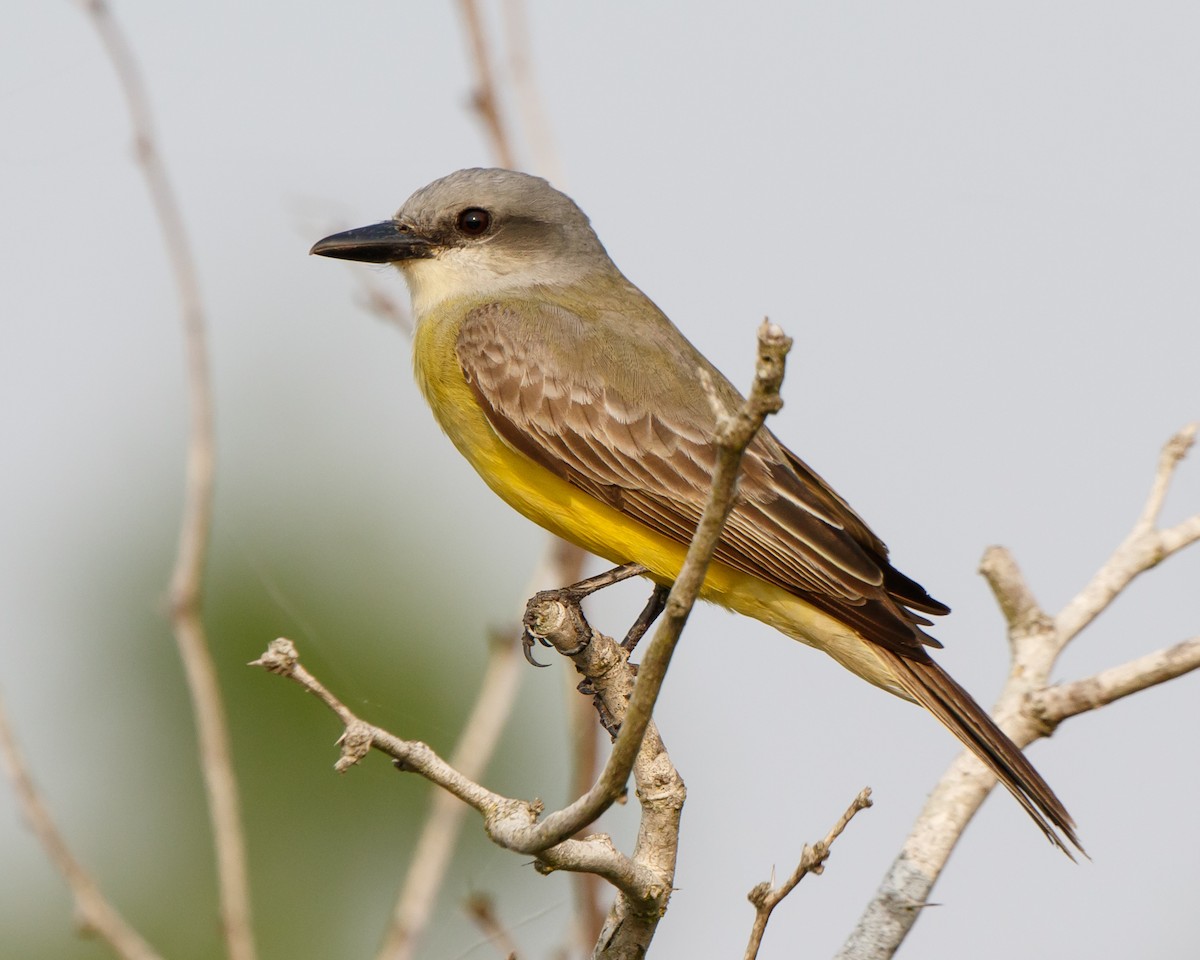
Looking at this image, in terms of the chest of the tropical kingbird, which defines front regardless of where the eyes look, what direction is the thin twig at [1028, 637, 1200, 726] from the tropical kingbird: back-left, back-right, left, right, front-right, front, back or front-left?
back-left

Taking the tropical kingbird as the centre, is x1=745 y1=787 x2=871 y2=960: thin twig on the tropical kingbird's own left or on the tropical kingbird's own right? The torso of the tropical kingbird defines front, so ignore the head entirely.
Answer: on the tropical kingbird's own left

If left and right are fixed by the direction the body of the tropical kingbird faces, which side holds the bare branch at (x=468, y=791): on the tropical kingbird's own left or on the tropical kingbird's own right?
on the tropical kingbird's own left

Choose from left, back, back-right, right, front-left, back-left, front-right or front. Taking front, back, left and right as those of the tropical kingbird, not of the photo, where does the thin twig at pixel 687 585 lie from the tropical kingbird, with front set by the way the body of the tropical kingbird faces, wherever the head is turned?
left

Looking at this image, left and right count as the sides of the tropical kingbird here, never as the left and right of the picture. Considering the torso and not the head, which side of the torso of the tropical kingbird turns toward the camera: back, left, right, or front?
left

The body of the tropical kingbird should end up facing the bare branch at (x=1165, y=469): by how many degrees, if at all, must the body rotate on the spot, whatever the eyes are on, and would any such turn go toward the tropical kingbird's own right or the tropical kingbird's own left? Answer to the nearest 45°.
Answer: approximately 135° to the tropical kingbird's own left
